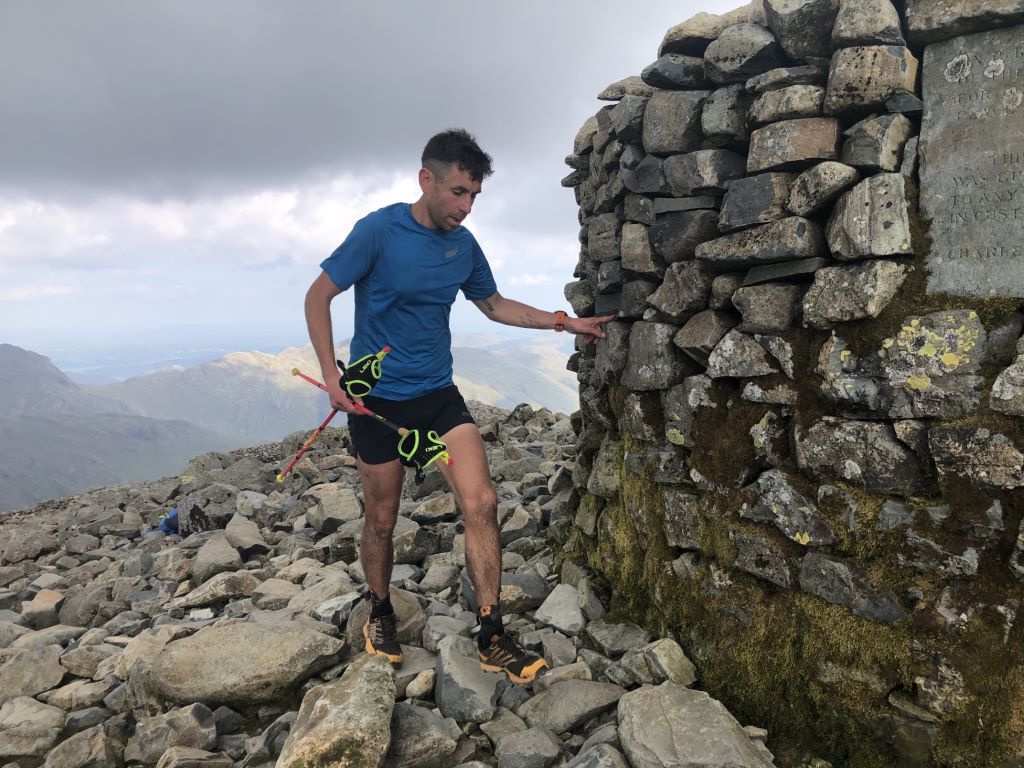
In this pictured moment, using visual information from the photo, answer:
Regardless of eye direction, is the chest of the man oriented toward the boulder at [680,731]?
yes

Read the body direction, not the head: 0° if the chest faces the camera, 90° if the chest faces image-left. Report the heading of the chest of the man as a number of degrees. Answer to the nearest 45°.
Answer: approximately 315°

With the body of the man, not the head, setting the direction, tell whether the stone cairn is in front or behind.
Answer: in front

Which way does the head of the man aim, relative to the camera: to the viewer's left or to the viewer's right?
to the viewer's right
